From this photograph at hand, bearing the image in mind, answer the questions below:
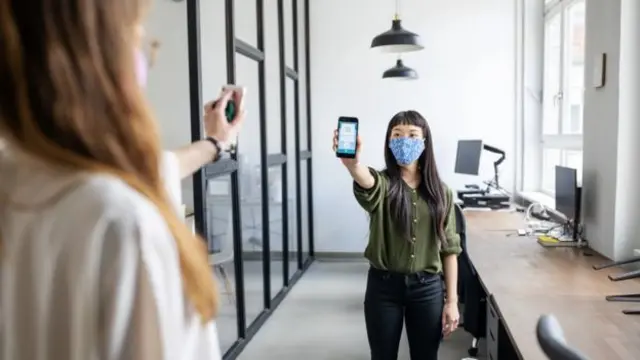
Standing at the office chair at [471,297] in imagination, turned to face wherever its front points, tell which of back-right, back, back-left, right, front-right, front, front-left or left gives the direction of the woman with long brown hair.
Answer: right

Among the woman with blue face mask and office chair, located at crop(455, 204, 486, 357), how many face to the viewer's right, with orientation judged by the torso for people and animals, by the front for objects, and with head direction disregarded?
1

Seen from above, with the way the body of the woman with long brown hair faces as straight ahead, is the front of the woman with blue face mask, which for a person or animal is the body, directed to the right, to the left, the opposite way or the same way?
the opposite way

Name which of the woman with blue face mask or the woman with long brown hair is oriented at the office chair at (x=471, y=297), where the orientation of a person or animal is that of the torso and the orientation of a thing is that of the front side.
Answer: the woman with long brown hair

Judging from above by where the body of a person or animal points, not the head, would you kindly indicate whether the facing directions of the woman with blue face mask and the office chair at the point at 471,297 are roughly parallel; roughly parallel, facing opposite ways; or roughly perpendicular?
roughly perpendicular

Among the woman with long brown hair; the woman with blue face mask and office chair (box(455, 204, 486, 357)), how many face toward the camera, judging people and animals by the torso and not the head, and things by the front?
1

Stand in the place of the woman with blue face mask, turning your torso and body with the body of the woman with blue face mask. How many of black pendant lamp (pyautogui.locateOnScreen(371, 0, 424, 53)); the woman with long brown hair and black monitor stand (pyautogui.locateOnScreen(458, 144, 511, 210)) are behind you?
2

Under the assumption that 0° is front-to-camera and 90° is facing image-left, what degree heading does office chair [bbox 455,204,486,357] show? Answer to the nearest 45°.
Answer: approximately 270°

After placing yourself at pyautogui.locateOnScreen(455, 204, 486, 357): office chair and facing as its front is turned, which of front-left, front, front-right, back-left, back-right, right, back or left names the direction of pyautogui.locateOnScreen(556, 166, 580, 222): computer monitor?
front-left

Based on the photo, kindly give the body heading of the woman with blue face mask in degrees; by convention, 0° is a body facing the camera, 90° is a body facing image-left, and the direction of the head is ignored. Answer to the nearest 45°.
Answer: approximately 0°

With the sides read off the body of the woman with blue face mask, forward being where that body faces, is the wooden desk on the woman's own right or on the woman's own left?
on the woman's own left

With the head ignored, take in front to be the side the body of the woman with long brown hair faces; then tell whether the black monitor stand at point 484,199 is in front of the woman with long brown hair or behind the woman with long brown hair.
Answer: in front

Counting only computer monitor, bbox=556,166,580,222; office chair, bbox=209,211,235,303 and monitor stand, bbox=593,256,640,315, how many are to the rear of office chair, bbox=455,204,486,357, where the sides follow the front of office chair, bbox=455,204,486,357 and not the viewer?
1

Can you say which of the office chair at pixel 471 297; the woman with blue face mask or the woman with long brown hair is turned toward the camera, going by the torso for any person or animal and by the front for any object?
the woman with blue face mask

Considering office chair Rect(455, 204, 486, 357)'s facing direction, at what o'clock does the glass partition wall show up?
The glass partition wall is roughly at 7 o'clock from the office chair.

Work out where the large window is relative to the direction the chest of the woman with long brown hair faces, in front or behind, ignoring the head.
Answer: in front

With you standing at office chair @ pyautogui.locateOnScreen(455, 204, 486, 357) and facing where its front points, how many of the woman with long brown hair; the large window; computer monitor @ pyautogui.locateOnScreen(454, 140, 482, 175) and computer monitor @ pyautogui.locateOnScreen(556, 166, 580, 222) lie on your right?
1

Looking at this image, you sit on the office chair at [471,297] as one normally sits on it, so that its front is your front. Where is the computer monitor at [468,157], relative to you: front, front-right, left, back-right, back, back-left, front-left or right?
left
